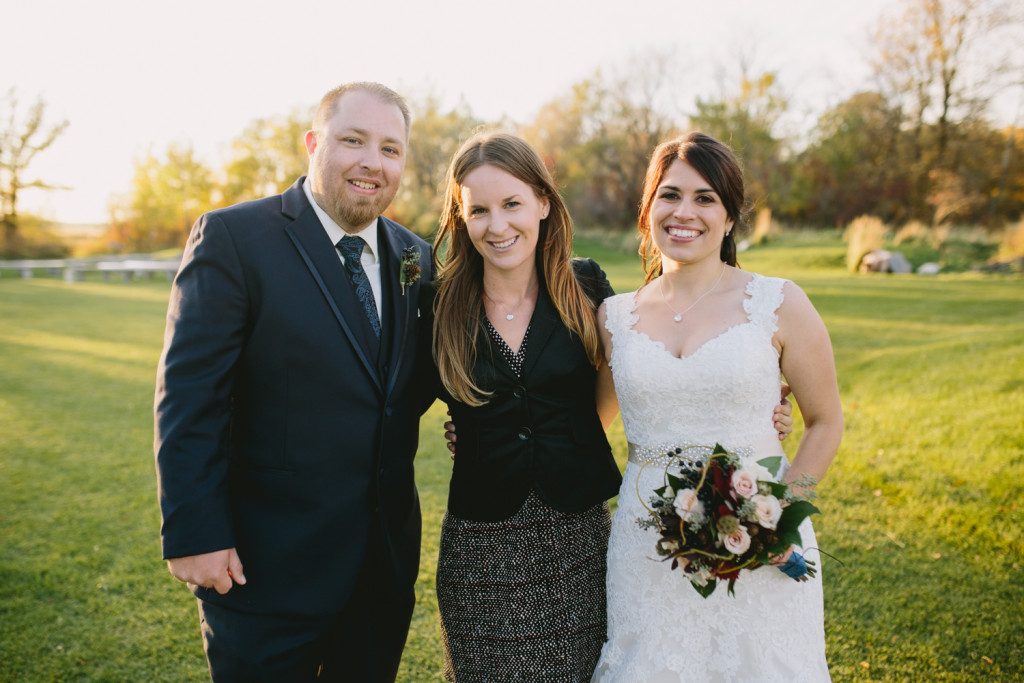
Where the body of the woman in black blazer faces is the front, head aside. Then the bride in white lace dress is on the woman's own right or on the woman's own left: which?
on the woman's own left

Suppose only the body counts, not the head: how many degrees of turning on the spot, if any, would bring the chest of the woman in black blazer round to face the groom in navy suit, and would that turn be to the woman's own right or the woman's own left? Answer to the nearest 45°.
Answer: approximately 90° to the woman's own right

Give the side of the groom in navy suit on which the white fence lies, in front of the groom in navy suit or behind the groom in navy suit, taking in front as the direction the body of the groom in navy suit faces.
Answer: behind

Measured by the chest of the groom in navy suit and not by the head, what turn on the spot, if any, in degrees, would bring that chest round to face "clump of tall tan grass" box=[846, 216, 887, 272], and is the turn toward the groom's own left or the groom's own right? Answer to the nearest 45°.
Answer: approximately 90° to the groom's own left

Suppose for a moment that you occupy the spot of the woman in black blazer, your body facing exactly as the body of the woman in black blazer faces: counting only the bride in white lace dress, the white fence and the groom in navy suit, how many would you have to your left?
1

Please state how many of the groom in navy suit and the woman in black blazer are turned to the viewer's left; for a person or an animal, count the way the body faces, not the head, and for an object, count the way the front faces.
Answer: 0

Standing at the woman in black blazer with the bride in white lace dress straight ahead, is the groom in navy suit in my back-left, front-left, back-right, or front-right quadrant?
back-right

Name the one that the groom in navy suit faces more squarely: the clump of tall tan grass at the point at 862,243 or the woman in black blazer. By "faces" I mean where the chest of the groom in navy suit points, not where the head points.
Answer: the woman in black blazer

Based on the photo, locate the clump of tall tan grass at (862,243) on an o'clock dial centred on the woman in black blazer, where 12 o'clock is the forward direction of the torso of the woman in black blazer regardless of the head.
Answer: The clump of tall tan grass is roughly at 7 o'clock from the woman in black blazer.

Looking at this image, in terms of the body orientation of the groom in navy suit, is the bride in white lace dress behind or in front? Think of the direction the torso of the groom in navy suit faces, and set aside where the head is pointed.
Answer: in front

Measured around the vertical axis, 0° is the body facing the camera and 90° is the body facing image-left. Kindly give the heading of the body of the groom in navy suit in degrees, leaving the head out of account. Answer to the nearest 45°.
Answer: approximately 315°
